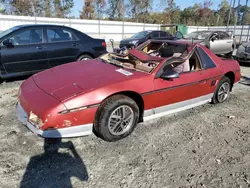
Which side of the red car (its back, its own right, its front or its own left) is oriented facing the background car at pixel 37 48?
right

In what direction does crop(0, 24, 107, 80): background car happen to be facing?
to the viewer's left

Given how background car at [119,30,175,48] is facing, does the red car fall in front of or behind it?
in front

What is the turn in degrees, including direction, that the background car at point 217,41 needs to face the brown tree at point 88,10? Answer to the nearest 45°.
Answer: approximately 90° to its right

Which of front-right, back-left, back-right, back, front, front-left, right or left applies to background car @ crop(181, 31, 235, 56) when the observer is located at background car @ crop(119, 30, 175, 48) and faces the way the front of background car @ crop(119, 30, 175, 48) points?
left

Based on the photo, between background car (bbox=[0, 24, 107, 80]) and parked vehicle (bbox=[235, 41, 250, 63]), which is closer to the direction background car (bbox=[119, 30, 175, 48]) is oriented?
the background car

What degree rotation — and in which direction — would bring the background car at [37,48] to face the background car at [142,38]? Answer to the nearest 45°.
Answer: approximately 135° to its right

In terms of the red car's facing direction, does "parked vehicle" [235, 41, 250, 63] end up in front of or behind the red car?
behind

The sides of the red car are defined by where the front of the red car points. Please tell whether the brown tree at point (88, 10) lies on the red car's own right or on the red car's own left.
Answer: on the red car's own right
